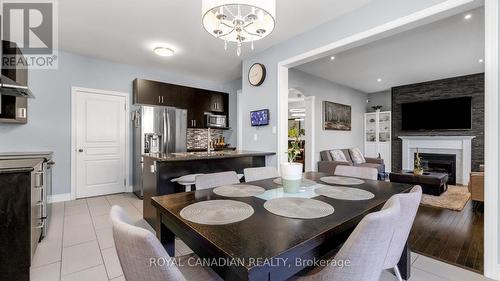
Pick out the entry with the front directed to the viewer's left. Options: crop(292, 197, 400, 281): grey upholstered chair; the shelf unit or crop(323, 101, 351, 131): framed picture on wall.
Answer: the grey upholstered chair

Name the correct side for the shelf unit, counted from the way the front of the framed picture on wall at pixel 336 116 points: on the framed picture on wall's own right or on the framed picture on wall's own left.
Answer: on the framed picture on wall's own left

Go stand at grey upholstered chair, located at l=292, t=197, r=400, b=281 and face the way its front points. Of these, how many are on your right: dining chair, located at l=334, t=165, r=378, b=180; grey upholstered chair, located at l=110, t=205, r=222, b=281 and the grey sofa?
2

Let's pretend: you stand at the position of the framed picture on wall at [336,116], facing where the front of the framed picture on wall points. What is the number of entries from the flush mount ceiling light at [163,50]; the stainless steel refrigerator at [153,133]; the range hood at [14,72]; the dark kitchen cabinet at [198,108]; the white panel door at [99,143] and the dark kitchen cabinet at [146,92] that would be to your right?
6

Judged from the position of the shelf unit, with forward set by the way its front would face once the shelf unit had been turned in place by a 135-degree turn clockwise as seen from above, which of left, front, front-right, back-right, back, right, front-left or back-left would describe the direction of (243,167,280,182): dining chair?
back-left

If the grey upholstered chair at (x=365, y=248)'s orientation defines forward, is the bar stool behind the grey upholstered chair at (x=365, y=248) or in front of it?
in front

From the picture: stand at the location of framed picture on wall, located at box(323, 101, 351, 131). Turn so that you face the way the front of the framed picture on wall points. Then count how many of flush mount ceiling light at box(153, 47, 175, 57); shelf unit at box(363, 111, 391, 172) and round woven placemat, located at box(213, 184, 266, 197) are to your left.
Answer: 1

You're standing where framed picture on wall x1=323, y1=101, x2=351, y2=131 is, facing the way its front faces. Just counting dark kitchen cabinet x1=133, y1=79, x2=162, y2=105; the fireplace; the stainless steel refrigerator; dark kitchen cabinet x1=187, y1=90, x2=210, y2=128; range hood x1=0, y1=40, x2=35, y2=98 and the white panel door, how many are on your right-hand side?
5

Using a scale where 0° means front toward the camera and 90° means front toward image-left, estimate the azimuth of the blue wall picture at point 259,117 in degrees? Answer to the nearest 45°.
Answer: approximately 45°

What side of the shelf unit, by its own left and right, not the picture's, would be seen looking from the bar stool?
front

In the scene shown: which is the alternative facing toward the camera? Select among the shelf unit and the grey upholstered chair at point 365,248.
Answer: the shelf unit

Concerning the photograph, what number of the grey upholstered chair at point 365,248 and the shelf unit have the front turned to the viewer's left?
1

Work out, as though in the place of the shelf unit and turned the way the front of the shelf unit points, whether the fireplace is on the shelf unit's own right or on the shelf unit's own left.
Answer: on the shelf unit's own left

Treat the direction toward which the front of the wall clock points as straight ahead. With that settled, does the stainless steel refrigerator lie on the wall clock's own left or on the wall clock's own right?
on the wall clock's own right

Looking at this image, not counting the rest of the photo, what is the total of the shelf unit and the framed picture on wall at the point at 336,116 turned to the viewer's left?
0

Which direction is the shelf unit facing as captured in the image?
toward the camera
